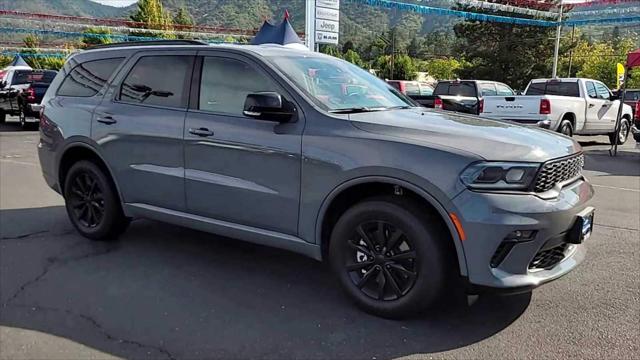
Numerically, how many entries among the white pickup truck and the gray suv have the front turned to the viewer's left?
0

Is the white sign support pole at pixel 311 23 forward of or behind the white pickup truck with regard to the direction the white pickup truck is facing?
behind

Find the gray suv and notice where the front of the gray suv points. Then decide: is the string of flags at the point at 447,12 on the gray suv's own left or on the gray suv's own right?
on the gray suv's own left

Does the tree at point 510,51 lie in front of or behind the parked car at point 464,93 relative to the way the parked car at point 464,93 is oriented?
in front

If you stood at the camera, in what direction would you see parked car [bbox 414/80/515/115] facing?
facing away from the viewer and to the right of the viewer

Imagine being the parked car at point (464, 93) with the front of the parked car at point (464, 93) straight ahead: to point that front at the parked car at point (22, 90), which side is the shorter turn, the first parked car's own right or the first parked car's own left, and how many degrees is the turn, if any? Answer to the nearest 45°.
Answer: approximately 135° to the first parked car's own left

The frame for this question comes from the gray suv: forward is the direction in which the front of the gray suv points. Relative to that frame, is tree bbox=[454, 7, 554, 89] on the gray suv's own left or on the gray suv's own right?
on the gray suv's own left

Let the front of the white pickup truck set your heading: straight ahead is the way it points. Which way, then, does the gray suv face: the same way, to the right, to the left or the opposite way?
to the right

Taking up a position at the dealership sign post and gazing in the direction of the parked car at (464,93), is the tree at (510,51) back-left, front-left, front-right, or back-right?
front-left

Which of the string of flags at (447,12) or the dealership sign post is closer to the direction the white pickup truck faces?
the string of flags

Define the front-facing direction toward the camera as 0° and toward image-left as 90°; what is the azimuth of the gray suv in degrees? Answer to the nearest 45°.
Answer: approximately 315°

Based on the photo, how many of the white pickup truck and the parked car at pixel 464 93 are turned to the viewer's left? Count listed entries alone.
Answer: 0

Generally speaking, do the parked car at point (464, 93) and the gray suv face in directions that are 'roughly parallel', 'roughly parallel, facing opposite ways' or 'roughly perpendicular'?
roughly perpendicular

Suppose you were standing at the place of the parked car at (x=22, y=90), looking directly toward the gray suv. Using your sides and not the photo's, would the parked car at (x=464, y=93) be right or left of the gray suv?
left

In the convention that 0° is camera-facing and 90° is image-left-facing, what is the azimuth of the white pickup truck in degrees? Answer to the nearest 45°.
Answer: approximately 225°

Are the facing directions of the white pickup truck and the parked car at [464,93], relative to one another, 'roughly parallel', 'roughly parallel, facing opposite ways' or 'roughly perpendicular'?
roughly parallel

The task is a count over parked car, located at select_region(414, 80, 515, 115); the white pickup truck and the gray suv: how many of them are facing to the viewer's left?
0

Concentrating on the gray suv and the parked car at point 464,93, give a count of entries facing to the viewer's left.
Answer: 0
